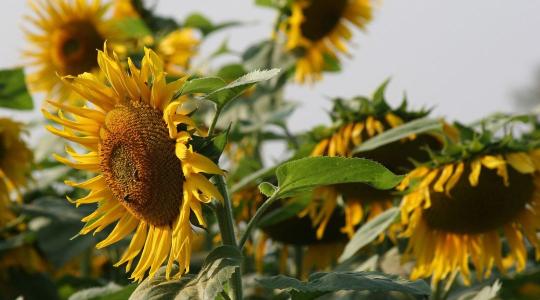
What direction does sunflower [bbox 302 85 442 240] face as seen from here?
toward the camera

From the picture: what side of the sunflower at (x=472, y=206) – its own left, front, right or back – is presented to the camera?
front

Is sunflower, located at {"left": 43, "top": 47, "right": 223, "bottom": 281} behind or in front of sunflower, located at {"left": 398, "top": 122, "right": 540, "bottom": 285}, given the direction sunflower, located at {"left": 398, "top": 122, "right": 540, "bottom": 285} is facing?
in front

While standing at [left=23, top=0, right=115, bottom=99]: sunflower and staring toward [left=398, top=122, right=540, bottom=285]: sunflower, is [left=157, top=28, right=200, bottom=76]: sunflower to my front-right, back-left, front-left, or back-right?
front-left

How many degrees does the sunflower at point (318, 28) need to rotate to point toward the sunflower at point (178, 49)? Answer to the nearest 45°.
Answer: approximately 90° to its right

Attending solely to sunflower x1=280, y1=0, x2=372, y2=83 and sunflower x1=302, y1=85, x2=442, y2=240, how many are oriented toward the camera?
2

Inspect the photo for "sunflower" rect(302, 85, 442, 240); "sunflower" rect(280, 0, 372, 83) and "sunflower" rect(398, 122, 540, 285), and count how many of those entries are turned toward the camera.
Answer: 3

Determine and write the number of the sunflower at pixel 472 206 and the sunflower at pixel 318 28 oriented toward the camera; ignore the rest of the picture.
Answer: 2
